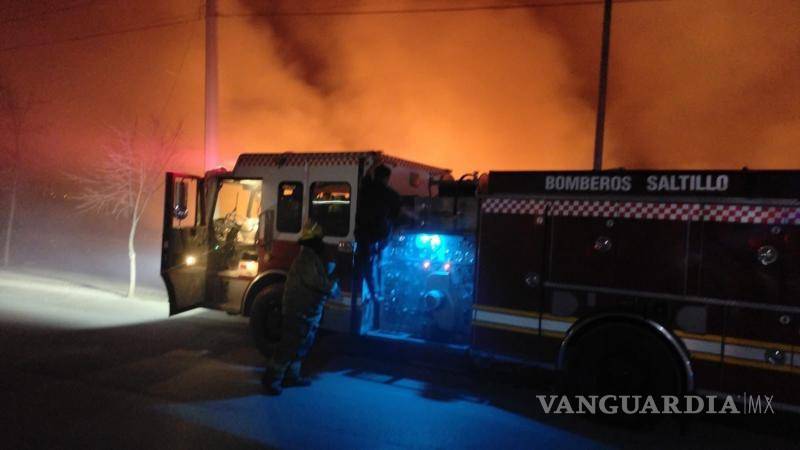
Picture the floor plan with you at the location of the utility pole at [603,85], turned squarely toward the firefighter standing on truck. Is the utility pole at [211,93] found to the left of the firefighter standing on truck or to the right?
right

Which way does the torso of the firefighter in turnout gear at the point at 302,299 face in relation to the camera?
to the viewer's right

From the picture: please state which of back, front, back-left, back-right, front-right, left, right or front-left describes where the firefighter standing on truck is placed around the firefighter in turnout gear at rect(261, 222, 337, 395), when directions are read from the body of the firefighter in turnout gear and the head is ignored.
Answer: front-left

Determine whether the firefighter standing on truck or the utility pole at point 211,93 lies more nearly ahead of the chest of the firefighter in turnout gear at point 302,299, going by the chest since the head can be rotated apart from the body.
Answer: the firefighter standing on truck

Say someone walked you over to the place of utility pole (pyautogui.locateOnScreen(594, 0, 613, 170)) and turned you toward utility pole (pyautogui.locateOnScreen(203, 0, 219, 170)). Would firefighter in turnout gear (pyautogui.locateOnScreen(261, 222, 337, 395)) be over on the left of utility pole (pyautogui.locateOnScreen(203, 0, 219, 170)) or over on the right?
left

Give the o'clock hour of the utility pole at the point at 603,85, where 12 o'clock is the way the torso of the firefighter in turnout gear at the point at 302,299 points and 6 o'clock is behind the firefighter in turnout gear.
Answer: The utility pole is roughly at 11 o'clock from the firefighter in turnout gear.

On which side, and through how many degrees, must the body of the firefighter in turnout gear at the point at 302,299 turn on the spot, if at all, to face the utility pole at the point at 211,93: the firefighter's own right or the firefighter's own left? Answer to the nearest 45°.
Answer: approximately 90° to the firefighter's own left

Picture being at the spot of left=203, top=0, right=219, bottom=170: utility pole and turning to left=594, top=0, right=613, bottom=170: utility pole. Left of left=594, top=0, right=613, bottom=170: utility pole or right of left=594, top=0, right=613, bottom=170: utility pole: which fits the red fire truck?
right
